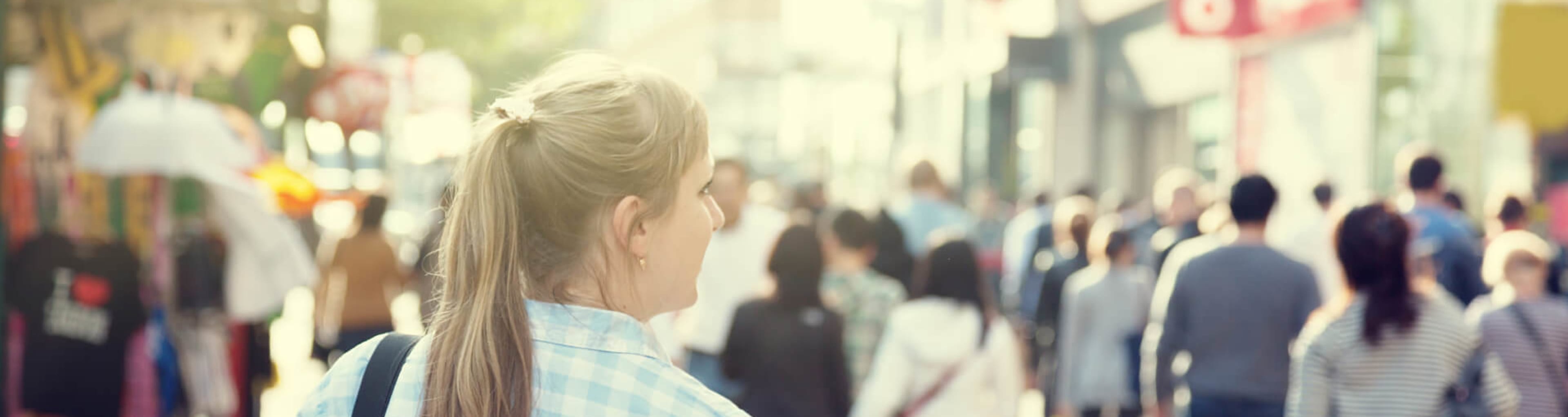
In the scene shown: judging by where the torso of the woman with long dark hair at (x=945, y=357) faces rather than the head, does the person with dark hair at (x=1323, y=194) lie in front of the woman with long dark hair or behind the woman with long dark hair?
in front

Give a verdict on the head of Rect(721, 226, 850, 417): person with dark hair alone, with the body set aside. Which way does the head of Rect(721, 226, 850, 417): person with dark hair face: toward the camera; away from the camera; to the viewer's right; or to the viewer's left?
away from the camera

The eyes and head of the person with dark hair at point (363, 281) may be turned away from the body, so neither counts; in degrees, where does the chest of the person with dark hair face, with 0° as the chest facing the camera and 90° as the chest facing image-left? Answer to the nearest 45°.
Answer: approximately 180°

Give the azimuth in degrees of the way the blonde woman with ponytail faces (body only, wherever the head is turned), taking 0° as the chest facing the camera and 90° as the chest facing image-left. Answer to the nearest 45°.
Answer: approximately 225°

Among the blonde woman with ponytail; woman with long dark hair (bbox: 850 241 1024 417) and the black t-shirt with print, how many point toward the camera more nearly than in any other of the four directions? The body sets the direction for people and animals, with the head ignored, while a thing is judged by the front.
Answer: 1

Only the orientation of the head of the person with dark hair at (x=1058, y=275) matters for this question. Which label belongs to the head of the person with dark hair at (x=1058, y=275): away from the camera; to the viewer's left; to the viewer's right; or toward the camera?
away from the camera

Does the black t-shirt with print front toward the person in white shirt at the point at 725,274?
no

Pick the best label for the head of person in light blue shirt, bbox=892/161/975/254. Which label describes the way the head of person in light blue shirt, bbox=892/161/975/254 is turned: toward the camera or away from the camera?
away from the camera

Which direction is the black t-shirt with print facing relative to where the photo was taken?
toward the camera

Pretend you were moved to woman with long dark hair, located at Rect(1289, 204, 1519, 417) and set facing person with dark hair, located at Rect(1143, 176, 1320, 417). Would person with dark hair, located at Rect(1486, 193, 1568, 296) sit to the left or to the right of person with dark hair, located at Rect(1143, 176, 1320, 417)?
right

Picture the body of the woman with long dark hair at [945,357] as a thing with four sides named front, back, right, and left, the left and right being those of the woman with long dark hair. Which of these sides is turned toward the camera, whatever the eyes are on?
back

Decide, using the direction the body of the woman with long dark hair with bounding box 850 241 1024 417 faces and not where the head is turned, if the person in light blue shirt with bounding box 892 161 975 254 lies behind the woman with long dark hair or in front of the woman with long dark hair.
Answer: in front

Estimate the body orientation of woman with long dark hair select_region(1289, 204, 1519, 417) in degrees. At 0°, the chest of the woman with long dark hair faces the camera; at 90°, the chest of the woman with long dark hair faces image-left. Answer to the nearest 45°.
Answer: approximately 180°

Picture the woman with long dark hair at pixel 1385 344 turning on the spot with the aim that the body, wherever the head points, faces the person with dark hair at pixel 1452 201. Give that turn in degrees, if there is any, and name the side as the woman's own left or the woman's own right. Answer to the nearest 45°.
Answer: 0° — they already face them

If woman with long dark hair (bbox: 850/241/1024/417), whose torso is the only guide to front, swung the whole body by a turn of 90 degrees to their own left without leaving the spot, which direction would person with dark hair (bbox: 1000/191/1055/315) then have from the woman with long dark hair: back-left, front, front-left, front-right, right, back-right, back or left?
right

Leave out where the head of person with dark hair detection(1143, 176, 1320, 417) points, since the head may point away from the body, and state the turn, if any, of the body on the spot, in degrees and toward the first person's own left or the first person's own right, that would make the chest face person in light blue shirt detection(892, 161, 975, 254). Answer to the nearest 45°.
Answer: approximately 45° to the first person's own left

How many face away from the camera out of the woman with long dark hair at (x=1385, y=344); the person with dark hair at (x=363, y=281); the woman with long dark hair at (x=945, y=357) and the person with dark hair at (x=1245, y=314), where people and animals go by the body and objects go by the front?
4

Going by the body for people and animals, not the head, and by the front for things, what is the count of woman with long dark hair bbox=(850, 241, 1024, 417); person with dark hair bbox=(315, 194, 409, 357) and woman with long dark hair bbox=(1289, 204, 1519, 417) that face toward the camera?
0

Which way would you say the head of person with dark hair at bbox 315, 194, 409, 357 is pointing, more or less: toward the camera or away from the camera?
away from the camera

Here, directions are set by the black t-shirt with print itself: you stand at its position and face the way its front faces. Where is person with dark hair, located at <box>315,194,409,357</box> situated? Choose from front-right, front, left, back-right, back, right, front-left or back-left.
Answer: back-left
